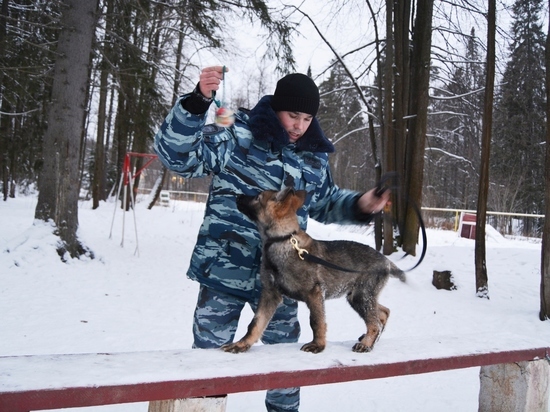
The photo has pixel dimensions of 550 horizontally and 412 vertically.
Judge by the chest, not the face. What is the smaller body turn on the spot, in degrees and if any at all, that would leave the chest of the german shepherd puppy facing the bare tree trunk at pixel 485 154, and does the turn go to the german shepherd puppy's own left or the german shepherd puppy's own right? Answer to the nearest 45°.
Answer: approximately 135° to the german shepherd puppy's own right

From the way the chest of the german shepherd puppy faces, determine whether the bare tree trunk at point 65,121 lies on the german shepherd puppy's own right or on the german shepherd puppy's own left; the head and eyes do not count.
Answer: on the german shepherd puppy's own right

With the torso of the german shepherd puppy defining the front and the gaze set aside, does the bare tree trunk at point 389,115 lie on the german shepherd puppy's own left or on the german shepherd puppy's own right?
on the german shepherd puppy's own right

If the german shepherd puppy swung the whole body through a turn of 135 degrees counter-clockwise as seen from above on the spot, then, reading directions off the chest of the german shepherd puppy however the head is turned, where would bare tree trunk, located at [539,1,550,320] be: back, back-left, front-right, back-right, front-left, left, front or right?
left

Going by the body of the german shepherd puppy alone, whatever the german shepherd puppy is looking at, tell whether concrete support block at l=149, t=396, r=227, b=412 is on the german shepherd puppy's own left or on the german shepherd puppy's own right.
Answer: on the german shepherd puppy's own left

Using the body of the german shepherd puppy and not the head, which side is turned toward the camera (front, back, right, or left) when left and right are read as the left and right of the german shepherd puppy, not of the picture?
left
